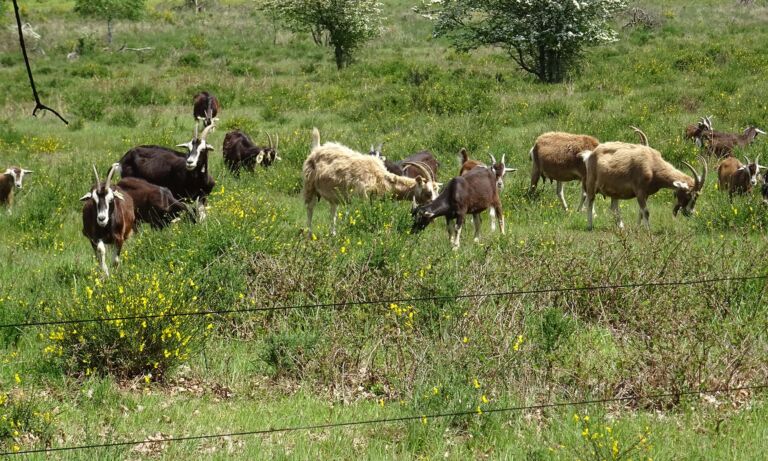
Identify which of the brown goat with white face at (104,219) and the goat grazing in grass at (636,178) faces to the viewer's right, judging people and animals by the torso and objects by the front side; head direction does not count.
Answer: the goat grazing in grass

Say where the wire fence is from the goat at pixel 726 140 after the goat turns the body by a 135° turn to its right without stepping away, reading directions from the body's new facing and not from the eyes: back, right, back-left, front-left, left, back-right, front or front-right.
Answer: front-left

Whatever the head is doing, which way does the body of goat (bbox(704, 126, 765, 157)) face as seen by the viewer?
to the viewer's right

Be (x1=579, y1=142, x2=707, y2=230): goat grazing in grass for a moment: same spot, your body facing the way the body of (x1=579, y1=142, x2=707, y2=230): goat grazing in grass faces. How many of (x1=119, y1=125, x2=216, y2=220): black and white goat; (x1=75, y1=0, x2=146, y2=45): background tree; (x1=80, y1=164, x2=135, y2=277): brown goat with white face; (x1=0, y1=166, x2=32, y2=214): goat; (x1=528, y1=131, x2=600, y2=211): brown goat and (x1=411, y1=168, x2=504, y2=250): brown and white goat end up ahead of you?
0

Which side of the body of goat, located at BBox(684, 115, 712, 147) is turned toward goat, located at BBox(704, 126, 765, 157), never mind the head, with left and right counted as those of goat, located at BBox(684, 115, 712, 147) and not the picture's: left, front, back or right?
front

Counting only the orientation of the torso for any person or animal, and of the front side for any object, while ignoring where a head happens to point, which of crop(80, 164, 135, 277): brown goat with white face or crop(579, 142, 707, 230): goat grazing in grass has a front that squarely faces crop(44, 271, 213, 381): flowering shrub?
the brown goat with white face

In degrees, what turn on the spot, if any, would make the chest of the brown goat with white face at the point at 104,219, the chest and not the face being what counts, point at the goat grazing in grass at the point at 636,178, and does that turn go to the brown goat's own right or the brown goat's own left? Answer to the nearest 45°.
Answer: approximately 90° to the brown goat's own left

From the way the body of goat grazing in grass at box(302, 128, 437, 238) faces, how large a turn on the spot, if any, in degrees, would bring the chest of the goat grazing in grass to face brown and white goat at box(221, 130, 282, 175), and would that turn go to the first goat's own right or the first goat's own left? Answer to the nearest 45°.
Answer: approximately 135° to the first goat's own left

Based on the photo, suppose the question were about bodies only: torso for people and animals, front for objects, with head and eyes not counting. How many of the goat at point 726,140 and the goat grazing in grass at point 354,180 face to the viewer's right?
2

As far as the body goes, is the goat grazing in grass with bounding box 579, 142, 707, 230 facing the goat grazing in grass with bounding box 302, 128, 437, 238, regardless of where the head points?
no

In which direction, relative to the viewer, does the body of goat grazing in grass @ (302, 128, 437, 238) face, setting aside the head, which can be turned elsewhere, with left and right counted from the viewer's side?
facing to the right of the viewer

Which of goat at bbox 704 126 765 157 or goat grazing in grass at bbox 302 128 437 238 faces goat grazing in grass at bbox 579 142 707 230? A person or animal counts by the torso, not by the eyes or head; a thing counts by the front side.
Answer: goat grazing in grass at bbox 302 128 437 238

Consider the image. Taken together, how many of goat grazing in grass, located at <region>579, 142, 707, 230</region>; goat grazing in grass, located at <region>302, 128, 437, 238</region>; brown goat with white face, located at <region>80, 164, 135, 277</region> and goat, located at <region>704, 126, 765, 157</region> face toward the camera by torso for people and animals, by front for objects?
1

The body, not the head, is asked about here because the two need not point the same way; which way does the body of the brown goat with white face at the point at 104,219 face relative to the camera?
toward the camera

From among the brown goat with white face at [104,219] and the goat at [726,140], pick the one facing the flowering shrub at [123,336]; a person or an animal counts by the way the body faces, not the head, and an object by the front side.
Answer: the brown goat with white face

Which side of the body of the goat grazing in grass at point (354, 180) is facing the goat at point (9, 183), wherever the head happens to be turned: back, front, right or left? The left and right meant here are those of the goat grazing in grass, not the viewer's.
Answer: back

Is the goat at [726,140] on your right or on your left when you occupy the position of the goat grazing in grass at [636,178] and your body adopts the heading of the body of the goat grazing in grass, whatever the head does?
on your left
